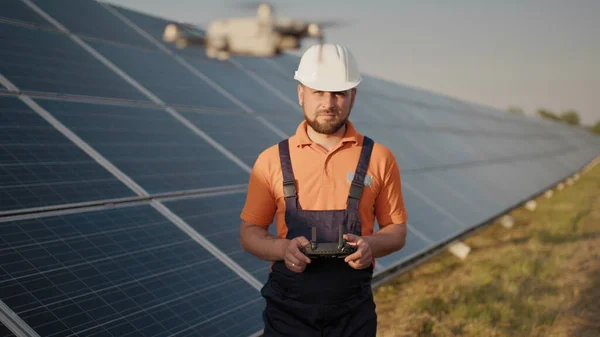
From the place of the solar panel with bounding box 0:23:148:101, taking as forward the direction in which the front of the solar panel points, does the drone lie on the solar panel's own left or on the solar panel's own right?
on the solar panel's own left

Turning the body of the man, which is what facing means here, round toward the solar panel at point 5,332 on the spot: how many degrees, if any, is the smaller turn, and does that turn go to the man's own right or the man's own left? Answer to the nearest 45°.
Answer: approximately 90° to the man's own right

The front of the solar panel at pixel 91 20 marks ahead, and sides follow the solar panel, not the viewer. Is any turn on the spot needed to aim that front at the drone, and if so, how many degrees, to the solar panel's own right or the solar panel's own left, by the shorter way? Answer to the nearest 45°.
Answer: approximately 90° to the solar panel's own left

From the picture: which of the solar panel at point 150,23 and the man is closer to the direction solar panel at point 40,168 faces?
the man

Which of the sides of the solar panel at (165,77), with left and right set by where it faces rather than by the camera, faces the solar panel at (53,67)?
right

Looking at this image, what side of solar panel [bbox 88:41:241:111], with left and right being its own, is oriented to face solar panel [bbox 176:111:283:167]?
front

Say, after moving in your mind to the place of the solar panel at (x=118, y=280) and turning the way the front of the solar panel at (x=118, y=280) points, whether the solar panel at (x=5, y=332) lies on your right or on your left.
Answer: on your right

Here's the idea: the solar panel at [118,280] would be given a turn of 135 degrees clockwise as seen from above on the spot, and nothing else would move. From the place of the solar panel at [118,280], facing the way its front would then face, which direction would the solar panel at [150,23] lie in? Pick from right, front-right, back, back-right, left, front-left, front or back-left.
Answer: right

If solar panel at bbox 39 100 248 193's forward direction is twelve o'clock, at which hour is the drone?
The drone is roughly at 8 o'clock from the solar panel.

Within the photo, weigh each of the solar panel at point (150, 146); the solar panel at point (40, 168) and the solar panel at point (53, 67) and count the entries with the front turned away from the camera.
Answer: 0

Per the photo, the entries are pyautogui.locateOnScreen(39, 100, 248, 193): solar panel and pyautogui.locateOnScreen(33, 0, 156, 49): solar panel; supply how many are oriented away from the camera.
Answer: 0

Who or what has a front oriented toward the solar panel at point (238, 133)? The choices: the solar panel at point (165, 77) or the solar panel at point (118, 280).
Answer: the solar panel at point (165, 77)

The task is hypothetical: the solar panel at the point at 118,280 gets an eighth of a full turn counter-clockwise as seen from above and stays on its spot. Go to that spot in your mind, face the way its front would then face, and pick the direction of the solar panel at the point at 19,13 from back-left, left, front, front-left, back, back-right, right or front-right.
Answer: left
